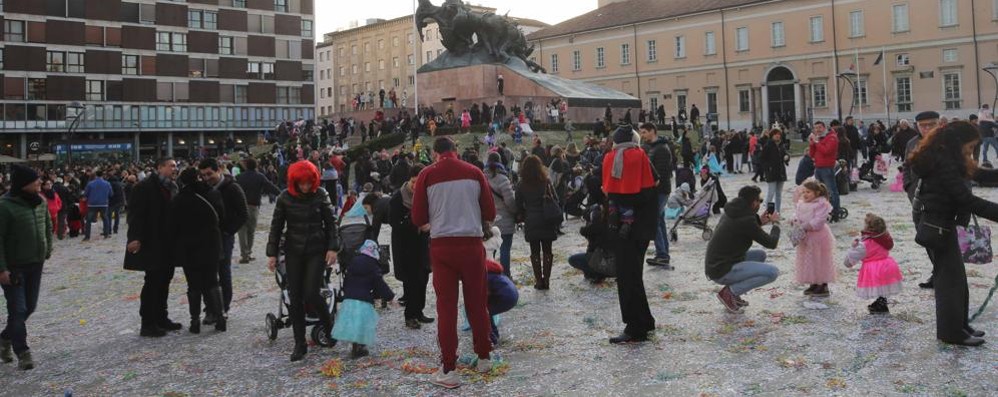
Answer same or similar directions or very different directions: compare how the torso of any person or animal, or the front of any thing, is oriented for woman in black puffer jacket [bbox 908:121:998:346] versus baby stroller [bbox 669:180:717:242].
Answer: very different directions

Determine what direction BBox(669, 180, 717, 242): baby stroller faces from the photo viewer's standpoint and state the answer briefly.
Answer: facing to the left of the viewer

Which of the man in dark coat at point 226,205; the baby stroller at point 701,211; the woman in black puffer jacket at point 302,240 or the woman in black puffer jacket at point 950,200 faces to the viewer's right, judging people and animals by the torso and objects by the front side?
the woman in black puffer jacket at point 950,200

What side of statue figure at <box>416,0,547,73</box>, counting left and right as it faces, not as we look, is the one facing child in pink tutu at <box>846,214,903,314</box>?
left

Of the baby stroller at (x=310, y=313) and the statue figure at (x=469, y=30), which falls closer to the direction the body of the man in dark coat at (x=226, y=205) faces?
the baby stroller

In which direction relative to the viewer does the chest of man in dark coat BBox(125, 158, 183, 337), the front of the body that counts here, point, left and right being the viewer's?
facing to the right of the viewer

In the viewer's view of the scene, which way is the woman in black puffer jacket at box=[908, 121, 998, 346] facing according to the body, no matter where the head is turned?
to the viewer's right

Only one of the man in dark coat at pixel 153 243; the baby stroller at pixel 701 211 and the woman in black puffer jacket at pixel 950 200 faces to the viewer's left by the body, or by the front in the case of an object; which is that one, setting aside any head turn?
the baby stroller

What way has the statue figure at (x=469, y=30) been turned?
to the viewer's left

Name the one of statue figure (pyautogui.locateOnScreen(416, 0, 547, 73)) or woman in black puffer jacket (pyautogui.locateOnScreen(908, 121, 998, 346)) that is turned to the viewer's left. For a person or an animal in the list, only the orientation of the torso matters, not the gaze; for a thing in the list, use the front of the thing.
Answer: the statue figure
